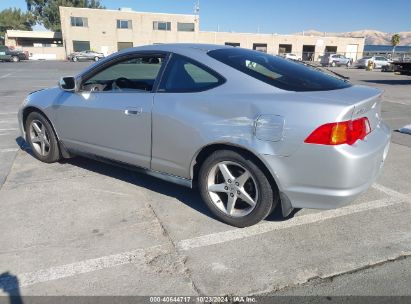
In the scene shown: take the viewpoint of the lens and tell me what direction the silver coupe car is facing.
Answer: facing away from the viewer and to the left of the viewer

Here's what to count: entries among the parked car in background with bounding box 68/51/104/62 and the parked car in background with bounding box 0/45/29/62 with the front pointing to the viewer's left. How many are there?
1

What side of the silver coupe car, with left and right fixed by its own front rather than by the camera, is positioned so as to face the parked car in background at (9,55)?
front

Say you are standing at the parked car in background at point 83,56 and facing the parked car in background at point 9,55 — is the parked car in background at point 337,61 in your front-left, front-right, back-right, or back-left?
back-left

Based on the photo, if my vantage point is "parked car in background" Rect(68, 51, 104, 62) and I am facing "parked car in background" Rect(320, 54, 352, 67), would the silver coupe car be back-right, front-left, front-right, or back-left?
front-right

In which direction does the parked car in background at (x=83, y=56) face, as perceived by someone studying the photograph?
facing to the left of the viewer

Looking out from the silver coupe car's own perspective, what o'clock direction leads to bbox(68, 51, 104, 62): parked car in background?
The parked car in background is roughly at 1 o'clock from the silver coupe car.

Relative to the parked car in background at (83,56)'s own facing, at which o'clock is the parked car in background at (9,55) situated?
the parked car in background at (9,55) is roughly at 11 o'clock from the parked car in background at (83,56).

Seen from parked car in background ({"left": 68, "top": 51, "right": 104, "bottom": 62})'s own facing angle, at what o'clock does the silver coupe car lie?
The silver coupe car is roughly at 9 o'clock from the parked car in background.

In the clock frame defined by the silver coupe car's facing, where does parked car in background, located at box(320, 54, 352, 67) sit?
The parked car in background is roughly at 2 o'clock from the silver coupe car.
